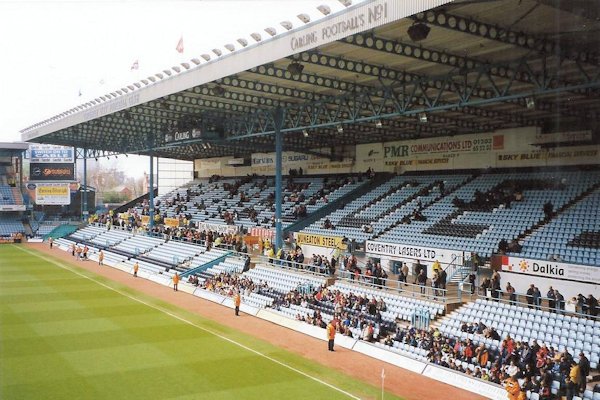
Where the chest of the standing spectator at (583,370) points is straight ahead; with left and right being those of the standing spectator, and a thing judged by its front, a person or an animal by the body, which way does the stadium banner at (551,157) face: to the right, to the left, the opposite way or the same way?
the same way

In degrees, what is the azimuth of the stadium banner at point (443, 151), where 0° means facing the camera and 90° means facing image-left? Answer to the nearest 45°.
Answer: approximately 45°

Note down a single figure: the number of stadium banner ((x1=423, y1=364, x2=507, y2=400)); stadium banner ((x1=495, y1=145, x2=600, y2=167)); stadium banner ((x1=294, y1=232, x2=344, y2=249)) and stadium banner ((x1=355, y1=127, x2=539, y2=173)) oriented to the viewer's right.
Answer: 0

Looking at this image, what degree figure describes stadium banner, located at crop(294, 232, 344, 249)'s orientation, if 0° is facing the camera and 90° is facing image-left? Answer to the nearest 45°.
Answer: approximately 45°

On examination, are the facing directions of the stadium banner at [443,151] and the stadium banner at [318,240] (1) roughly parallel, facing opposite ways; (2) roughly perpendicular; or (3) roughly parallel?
roughly parallel

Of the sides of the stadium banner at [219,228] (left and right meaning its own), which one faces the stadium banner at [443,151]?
left

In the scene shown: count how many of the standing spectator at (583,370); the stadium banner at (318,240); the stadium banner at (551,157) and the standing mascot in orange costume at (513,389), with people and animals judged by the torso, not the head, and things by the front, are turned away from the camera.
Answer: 0

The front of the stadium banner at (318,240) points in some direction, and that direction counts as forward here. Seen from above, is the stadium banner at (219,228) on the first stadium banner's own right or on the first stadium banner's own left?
on the first stadium banner's own right

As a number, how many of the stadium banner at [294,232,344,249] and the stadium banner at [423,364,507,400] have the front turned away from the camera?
0

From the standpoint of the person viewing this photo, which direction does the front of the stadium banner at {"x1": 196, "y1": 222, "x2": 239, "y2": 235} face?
facing the viewer and to the left of the viewer

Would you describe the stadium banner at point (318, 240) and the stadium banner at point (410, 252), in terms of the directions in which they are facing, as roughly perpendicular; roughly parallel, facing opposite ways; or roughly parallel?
roughly parallel

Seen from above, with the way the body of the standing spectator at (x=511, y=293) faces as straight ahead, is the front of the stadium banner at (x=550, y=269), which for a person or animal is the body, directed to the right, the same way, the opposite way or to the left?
the same way

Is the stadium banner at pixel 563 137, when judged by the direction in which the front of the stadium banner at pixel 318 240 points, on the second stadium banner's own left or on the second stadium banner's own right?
on the second stadium banner's own left

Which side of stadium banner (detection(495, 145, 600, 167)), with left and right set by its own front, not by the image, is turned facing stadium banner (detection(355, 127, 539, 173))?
right

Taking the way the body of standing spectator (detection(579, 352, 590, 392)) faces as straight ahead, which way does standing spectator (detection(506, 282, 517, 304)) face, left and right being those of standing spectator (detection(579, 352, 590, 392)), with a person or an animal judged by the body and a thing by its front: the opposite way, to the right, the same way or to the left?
the same way

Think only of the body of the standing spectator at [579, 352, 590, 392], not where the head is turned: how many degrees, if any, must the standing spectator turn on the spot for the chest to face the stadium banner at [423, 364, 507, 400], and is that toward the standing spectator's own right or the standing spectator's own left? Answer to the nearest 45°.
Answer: approximately 45° to the standing spectator's own right

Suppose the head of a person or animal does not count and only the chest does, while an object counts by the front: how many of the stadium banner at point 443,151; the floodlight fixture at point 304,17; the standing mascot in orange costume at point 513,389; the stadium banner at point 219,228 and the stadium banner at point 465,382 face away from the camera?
0

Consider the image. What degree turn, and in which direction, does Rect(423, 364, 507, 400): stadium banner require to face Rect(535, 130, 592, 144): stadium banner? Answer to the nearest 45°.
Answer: approximately 135° to its right
